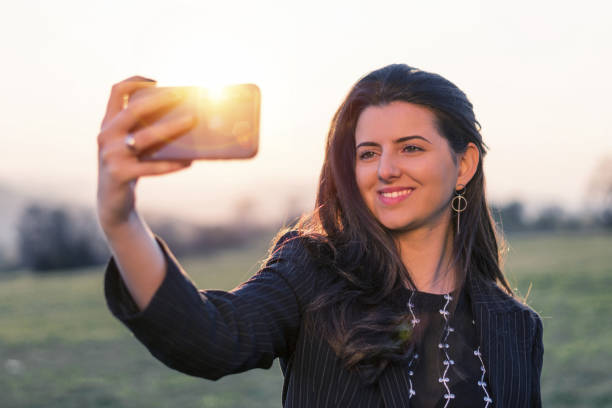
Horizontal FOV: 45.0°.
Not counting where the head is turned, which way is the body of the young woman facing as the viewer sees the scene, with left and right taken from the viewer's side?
facing the viewer

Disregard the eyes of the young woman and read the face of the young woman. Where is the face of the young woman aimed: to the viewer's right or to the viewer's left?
to the viewer's left
